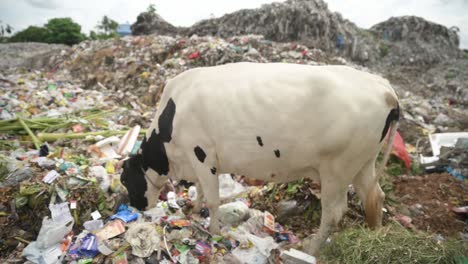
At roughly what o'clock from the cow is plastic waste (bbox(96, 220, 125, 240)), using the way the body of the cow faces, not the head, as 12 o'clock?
The plastic waste is roughly at 12 o'clock from the cow.

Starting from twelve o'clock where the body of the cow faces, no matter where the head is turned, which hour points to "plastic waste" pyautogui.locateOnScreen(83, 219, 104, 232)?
The plastic waste is roughly at 12 o'clock from the cow.

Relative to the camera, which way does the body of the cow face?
to the viewer's left

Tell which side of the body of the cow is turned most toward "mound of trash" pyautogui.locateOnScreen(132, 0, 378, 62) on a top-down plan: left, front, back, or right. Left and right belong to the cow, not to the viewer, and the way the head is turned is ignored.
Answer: right

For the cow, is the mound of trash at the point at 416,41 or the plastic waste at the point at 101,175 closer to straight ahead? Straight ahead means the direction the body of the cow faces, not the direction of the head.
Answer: the plastic waste

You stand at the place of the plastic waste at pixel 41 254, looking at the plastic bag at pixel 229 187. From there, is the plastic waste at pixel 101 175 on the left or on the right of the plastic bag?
left
